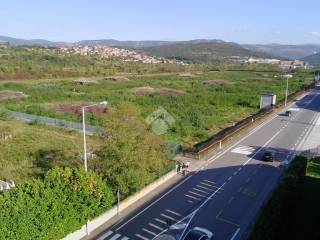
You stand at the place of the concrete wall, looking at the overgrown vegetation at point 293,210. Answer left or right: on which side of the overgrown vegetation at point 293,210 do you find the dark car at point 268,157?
left

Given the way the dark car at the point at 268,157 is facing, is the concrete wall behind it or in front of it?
behind

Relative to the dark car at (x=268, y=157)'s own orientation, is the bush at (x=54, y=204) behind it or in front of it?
behind

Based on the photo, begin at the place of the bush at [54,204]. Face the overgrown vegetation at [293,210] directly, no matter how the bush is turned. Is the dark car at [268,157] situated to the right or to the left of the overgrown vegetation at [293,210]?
left

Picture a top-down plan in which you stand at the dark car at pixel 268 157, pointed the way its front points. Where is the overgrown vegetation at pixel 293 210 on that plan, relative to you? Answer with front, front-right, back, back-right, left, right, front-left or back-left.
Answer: back

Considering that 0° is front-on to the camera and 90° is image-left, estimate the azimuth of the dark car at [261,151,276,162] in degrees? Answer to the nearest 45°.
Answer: approximately 180°
